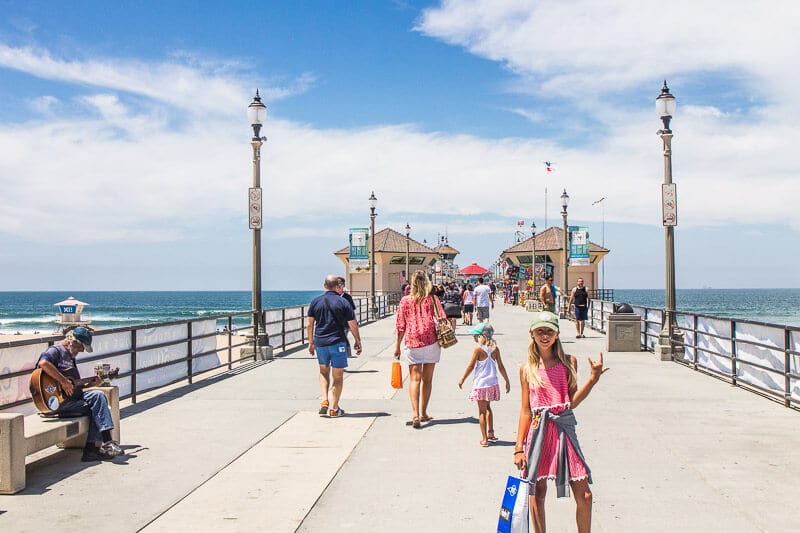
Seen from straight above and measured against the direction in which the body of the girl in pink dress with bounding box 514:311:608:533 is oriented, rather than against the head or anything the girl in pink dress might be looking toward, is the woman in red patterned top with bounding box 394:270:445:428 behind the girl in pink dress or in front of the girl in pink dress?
behind

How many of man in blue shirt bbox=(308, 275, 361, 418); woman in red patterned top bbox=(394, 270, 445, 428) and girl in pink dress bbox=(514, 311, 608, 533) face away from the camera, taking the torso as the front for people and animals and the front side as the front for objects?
2

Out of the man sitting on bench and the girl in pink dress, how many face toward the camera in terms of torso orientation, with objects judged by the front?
1

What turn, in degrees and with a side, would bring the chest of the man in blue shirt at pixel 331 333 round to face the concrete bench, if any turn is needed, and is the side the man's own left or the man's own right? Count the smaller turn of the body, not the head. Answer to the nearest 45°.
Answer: approximately 135° to the man's own left

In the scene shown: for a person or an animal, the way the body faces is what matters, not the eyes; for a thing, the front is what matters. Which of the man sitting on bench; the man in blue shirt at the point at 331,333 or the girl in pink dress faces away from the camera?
the man in blue shirt

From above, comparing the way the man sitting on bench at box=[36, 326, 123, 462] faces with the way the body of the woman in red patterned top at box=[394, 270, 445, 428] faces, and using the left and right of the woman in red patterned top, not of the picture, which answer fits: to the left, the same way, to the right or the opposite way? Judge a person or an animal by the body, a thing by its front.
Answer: to the right

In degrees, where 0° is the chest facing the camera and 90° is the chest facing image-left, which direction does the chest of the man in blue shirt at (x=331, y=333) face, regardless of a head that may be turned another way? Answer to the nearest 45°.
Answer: approximately 180°

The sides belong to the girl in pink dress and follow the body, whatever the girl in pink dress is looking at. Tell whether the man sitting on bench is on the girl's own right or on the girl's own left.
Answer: on the girl's own right

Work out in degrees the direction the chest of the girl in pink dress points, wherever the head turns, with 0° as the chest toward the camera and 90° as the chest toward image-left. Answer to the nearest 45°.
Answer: approximately 0°

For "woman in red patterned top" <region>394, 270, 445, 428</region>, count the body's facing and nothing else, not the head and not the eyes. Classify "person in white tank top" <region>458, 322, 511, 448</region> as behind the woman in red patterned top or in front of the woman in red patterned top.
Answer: behind

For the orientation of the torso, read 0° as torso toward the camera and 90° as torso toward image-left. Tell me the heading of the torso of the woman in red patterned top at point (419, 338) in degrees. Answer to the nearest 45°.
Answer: approximately 180°

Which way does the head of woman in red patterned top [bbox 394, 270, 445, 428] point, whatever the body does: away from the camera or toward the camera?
away from the camera

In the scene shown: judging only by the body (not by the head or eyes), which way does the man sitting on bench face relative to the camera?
to the viewer's right
